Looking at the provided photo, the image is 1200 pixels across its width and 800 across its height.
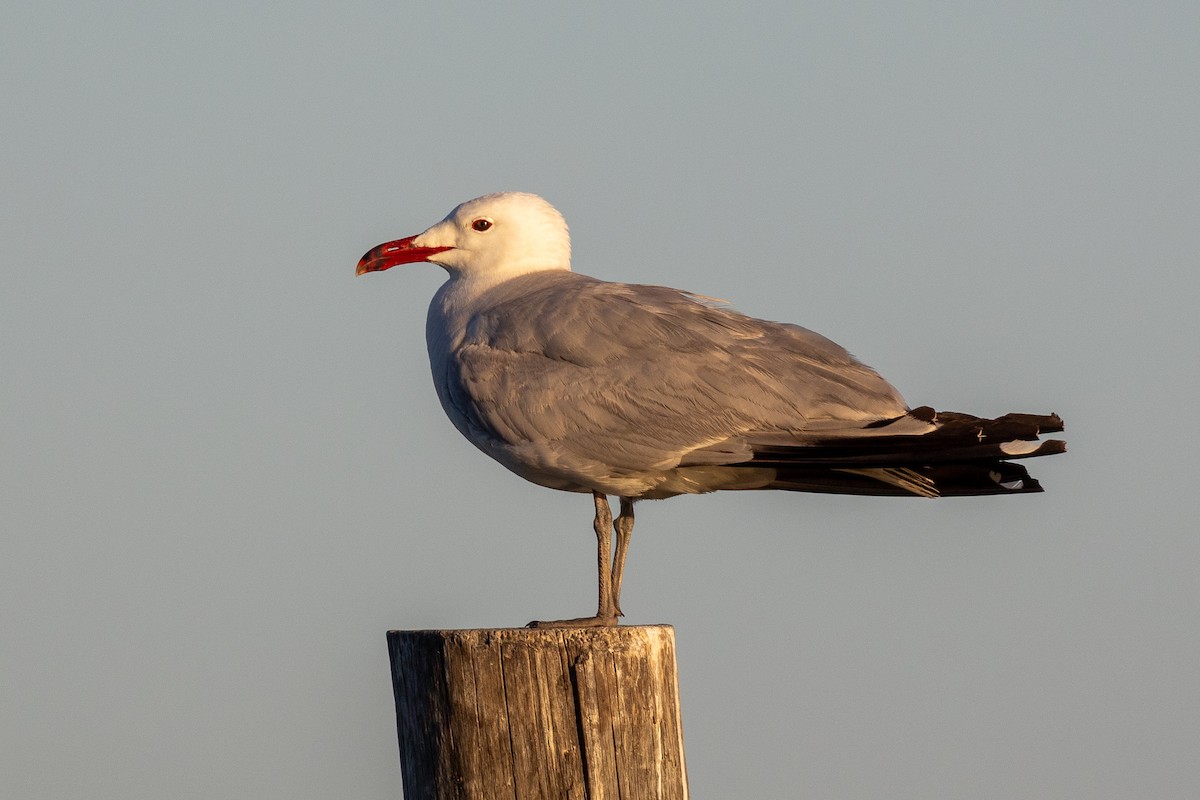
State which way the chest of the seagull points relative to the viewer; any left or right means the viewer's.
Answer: facing to the left of the viewer
